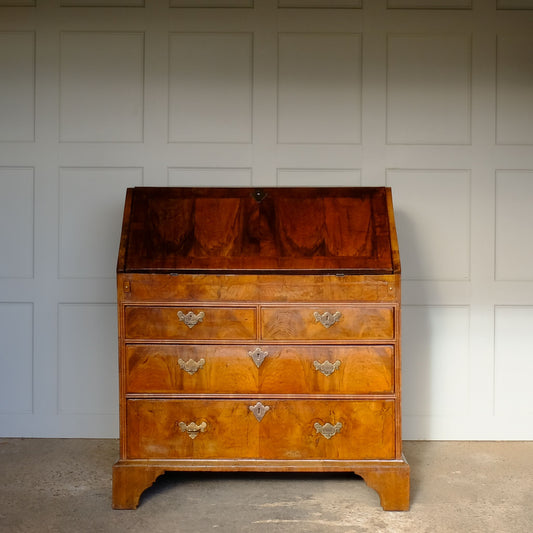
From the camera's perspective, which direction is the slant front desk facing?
toward the camera
